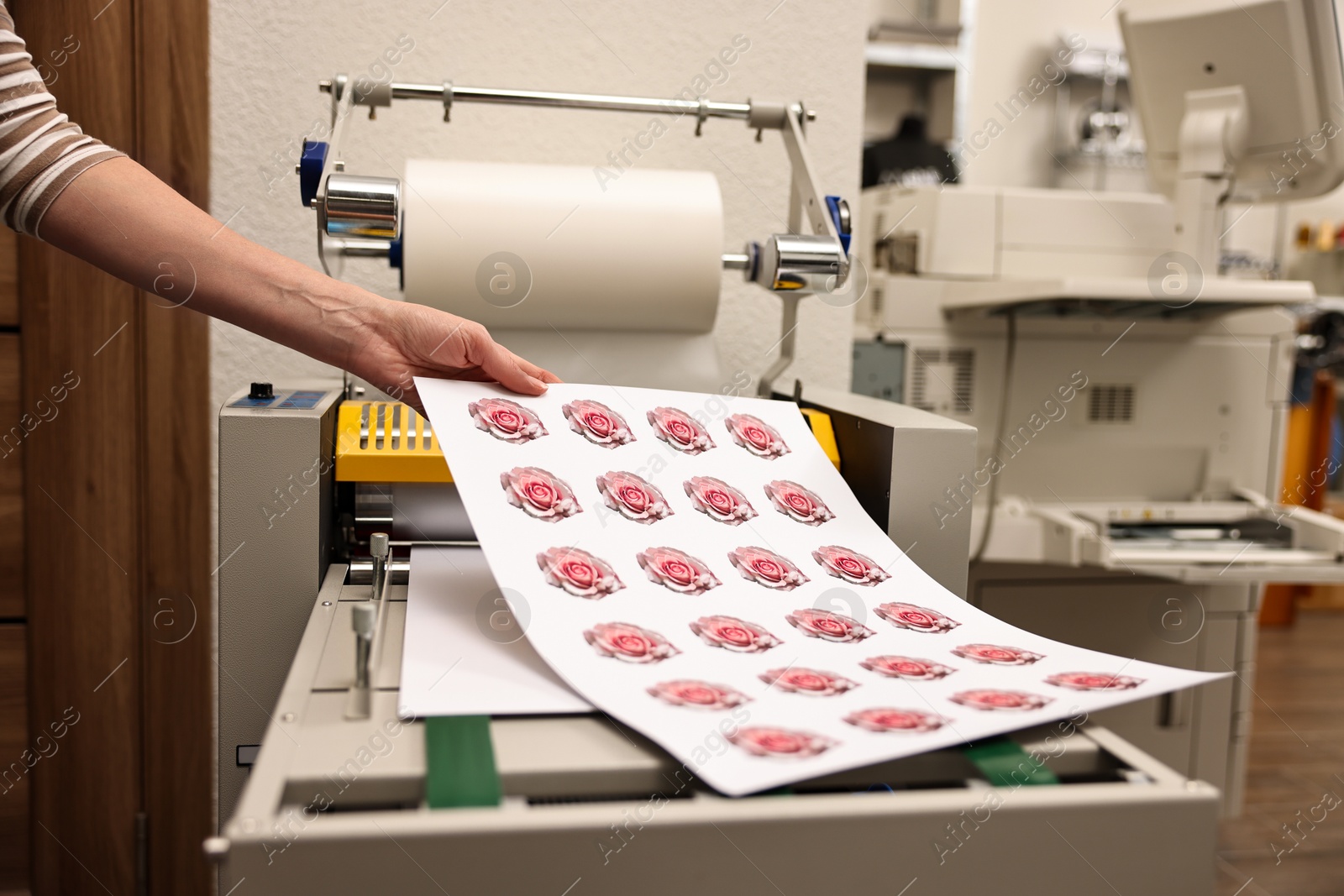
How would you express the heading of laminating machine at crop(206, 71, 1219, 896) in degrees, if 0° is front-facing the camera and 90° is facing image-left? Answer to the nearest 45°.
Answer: approximately 0°

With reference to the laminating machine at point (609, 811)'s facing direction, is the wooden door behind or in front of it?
behind

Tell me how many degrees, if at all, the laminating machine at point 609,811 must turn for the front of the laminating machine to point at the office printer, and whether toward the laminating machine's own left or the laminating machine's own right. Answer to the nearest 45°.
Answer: approximately 135° to the laminating machine's own left

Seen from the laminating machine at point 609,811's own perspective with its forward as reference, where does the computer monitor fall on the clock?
The computer monitor is roughly at 7 o'clock from the laminating machine.
